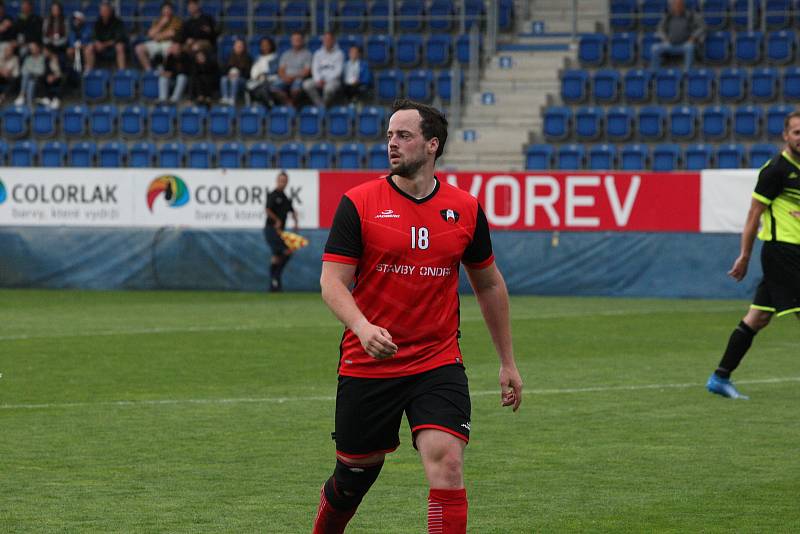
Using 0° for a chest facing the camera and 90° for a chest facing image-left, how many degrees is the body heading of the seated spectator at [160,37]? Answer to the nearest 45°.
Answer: approximately 45°

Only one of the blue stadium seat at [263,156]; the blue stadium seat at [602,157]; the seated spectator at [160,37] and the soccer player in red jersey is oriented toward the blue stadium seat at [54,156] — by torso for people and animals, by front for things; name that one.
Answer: the seated spectator

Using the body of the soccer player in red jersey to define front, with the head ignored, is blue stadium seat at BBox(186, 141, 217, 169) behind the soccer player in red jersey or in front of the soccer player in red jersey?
behind

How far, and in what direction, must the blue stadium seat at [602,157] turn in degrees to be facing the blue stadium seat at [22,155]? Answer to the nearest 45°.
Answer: approximately 90° to its right

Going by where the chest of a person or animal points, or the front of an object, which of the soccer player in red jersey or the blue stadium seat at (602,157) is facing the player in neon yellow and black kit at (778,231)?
the blue stadium seat

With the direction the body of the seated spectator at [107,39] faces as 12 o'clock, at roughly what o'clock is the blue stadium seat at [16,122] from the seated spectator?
The blue stadium seat is roughly at 2 o'clock from the seated spectator.

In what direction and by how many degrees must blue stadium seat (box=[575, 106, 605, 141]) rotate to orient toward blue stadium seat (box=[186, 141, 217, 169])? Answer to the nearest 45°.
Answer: approximately 90° to its right
